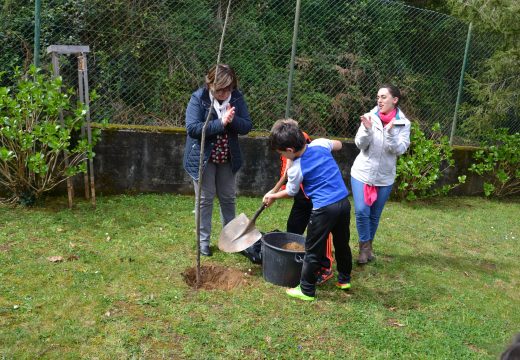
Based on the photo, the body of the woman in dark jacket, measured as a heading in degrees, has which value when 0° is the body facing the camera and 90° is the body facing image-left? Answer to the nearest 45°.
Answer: approximately 0°

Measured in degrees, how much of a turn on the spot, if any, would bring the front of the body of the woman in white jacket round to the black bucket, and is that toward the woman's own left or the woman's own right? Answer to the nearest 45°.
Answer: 0° — they already face it

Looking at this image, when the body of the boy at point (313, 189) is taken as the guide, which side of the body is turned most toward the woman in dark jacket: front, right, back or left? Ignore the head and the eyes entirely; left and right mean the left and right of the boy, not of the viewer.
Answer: front

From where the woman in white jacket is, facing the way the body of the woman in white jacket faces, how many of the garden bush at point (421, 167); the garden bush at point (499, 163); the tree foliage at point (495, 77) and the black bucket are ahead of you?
1

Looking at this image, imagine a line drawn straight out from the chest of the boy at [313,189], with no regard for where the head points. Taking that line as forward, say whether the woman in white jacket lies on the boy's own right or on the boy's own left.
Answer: on the boy's own right

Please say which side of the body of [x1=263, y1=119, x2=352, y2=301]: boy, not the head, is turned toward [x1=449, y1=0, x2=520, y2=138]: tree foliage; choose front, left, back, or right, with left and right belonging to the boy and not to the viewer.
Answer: right

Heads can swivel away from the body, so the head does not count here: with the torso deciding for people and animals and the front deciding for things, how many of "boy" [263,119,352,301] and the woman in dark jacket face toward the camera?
1

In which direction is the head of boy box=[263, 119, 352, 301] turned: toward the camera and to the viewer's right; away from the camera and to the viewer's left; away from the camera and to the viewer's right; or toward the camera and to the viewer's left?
away from the camera and to the viewer's left

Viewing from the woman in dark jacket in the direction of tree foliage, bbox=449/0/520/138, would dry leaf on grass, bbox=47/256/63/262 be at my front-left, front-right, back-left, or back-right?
back-left

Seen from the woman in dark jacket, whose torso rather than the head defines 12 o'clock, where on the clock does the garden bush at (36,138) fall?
The garden bush is roughly at 4 o'clock from the woman in dark jacket.

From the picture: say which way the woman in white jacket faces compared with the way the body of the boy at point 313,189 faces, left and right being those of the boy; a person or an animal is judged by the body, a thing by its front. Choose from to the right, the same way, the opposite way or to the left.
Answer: to the left

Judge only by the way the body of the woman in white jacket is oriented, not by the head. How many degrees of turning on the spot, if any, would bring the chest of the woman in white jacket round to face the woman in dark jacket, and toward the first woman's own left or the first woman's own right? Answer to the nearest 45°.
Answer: approximately 45° to the first woman's own right
